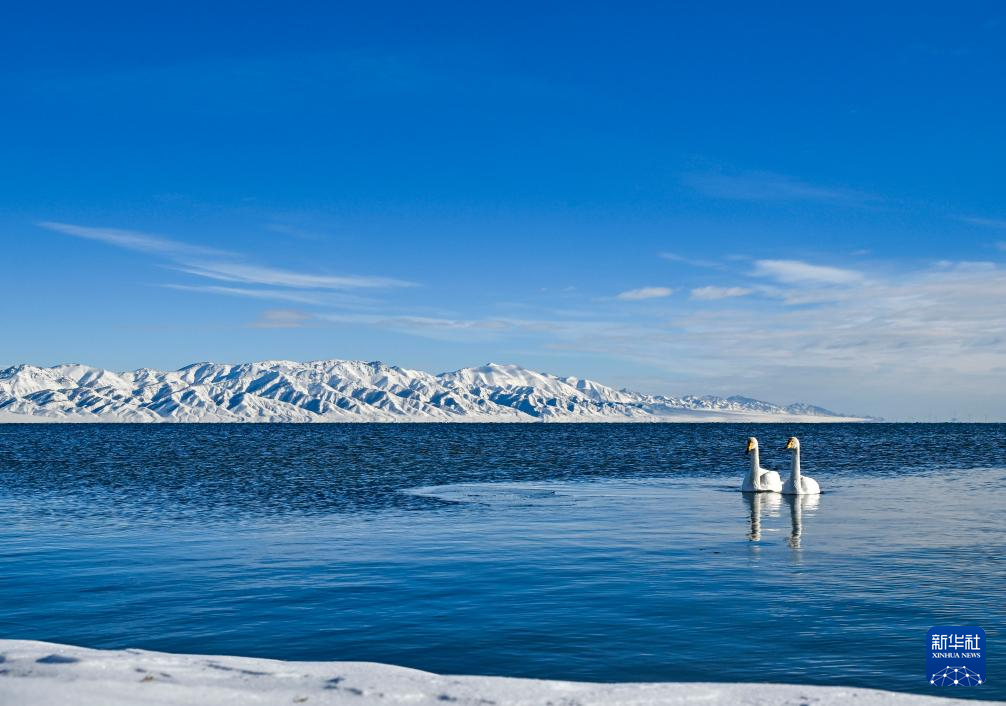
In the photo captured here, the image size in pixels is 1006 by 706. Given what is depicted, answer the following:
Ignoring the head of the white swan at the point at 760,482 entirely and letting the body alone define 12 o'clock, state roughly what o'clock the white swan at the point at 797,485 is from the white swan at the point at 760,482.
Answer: the white swan at the point at 797,485 is roughly at 9 o'clock from the white swan at the point at 760,482.

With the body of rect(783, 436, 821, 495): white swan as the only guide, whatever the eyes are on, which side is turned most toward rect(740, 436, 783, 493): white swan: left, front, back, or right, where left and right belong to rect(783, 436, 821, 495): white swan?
right

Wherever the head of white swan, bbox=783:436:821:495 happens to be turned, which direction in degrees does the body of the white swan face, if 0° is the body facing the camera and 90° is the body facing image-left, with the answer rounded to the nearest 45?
approximately 45°

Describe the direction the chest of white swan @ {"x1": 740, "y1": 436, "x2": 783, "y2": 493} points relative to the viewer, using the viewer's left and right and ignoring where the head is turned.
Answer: facing the viewer and to the left of the viewer

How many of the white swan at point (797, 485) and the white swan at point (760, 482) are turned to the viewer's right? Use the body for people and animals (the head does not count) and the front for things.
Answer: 0
